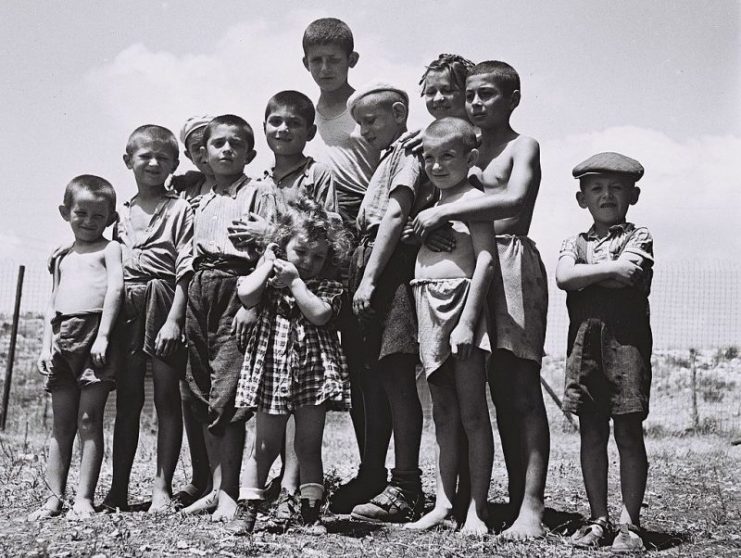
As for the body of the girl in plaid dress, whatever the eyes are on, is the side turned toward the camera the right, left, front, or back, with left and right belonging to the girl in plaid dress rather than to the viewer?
front

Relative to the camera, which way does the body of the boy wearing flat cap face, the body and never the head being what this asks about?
toward the camera

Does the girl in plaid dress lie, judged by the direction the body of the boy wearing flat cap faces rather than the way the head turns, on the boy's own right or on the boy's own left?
on the boy's own right

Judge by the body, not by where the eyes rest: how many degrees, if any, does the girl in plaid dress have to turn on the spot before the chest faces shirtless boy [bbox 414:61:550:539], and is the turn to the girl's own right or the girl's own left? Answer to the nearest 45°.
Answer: approximately 90° to the girl's own left

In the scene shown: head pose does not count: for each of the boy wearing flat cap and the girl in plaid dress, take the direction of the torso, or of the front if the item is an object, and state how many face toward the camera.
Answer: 2

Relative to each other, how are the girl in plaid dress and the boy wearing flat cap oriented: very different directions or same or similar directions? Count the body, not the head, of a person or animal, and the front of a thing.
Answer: same or similar directions

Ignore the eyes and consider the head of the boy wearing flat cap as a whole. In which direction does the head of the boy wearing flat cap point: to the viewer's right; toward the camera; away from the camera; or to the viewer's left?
toward the camera

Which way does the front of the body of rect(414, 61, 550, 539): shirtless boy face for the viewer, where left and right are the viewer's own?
facing the viewer and to the left of the viewer

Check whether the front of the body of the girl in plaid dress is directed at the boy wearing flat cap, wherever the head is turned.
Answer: no

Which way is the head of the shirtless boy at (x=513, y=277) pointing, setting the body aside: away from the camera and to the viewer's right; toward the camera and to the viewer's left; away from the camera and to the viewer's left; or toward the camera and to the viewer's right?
toward the camera and to the viewer's left
